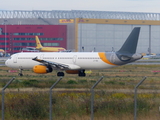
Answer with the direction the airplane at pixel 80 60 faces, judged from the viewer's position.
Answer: facing away from the viewer and to the left of the viewer
